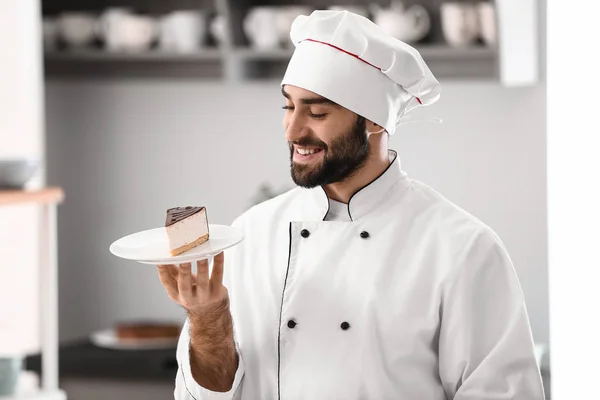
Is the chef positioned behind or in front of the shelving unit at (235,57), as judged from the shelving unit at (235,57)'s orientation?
in front

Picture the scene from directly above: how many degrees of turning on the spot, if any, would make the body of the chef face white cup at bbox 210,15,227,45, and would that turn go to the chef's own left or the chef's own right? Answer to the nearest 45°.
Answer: approximately 135° to the chef's own right

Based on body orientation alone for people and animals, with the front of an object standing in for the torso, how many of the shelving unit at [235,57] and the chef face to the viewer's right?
0

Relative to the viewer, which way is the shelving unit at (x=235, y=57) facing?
toward the camera

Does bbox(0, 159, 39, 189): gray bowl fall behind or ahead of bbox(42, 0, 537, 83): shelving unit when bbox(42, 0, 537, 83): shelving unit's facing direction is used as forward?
ahead

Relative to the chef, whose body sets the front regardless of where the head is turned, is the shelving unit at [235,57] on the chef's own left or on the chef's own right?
on the chef's own right

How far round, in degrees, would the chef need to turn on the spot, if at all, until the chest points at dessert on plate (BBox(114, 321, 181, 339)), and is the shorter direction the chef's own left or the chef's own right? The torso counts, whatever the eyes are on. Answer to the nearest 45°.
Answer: approximately 135° to the chef's own right

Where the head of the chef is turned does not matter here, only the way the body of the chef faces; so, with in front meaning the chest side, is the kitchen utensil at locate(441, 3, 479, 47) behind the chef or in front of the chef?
behind

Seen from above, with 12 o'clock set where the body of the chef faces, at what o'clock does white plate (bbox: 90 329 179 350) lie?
The white plate is roughly at 4 o'clock from the chef.

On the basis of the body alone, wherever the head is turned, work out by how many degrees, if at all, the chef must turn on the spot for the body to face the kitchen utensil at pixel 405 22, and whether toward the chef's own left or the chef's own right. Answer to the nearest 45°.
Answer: approximately 135° to the chef's own right

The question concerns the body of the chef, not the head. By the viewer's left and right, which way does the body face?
facing the viewer and to the left of the viewer

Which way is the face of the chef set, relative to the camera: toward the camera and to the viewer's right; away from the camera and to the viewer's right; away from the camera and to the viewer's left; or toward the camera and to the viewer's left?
toward the camera and to the viewer's left
